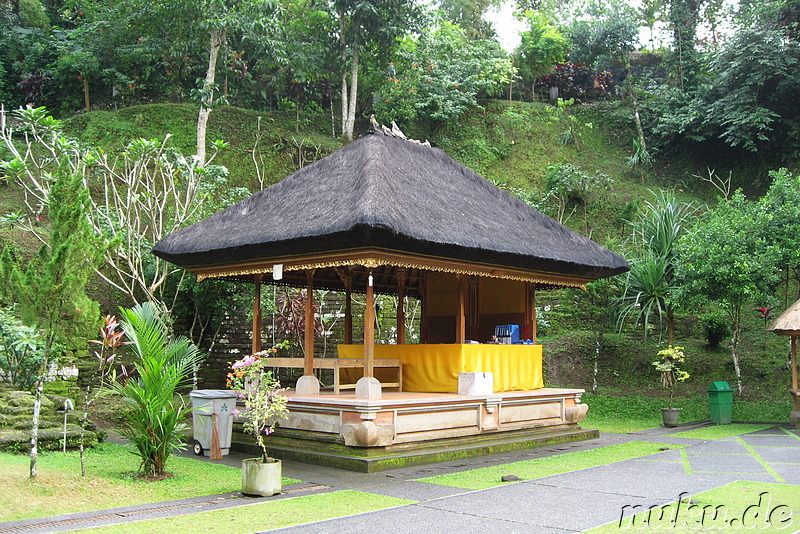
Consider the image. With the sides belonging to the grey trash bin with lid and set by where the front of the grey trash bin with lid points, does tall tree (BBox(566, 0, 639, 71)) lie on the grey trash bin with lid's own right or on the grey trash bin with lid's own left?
on the grey trash bin with lid's own left

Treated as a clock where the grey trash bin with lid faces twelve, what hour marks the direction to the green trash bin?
The green trash bin is roughly at 10 o'clock from the grey trash bin with lid.

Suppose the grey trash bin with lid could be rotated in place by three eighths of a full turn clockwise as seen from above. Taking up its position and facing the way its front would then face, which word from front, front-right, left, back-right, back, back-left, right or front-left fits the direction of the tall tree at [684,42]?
back-right

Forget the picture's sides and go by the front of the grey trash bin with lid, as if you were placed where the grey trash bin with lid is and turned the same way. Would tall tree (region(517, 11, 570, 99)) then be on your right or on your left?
on your left

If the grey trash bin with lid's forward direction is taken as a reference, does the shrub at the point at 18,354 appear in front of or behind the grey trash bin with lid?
behind

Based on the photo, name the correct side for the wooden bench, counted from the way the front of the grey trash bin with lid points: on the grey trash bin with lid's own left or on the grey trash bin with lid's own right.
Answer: on the grey trash bin with lid's own left

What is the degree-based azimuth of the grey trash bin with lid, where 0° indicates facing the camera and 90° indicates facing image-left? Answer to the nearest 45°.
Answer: approximately 315°

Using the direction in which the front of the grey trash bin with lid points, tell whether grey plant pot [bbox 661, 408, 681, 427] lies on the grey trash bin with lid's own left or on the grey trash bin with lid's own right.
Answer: on the grey trash bin with lid's own left
